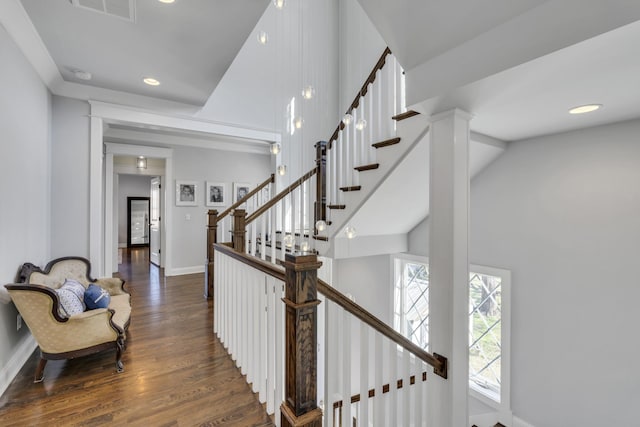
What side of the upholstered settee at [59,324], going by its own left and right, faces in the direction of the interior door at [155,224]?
left

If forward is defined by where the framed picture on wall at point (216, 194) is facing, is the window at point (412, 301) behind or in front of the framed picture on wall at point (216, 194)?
in front

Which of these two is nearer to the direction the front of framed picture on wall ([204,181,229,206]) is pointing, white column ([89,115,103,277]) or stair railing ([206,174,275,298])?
the stair railing

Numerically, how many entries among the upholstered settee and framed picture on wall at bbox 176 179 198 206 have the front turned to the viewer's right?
1

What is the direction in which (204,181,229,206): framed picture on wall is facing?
toward the camera

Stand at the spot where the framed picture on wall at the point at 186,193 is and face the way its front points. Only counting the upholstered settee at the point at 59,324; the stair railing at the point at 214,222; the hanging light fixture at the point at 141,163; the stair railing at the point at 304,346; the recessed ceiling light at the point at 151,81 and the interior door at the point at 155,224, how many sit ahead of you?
4

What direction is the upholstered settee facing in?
to the viewer's right

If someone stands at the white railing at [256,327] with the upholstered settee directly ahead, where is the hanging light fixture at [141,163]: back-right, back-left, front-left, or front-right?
front-right

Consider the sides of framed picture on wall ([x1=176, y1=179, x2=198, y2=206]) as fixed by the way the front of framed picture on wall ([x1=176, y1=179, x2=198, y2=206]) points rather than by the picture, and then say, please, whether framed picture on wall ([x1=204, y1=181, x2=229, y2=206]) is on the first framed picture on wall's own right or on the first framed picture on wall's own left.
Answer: on the first framed picture on wall's own left

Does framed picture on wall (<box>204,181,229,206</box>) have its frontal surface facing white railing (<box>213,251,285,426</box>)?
yes

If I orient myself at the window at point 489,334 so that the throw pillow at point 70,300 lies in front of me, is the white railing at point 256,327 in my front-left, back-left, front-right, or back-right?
front-left

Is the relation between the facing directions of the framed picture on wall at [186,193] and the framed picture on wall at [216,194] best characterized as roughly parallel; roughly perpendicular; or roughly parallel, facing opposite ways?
roughly parallel

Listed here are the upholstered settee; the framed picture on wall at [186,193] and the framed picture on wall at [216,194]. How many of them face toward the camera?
2

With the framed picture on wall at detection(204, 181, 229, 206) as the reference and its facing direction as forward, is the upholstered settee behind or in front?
in front

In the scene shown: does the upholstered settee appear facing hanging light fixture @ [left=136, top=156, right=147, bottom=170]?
no

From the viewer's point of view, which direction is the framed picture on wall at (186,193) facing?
toward the camera

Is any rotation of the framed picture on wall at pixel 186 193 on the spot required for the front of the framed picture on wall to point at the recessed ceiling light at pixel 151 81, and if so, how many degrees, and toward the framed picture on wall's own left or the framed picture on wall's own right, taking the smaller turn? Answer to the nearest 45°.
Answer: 0° — it already faces it

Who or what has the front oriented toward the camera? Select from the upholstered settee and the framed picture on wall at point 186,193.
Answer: the framed picture on wall
